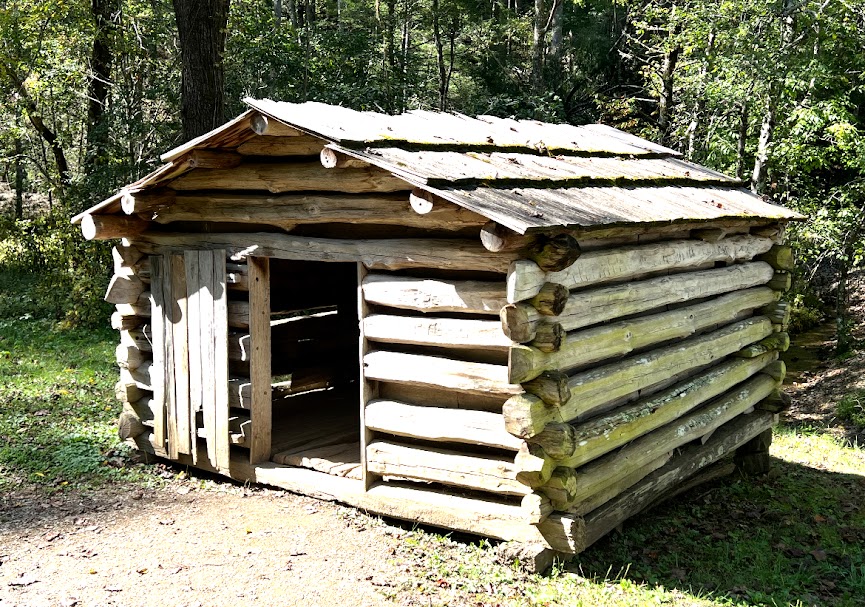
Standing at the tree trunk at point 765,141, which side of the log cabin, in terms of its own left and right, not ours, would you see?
back

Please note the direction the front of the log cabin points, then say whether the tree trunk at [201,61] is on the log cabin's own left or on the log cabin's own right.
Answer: on the log cabin's own right

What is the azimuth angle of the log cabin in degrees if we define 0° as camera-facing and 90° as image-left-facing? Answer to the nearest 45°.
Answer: approximately 45°

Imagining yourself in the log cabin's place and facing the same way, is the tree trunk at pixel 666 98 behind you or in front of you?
behind

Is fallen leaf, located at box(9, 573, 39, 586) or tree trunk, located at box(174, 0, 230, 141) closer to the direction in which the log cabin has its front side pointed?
the fallen leaf

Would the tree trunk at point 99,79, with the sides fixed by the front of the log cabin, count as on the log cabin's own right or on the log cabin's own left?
on the log cabin's own right

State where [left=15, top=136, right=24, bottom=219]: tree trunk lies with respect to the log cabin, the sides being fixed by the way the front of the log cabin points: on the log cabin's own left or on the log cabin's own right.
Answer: on the log cabin's own right

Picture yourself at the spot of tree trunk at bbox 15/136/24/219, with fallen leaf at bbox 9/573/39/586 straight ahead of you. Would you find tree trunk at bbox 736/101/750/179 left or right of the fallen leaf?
left

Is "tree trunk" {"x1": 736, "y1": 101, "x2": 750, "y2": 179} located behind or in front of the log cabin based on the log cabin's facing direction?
behind
